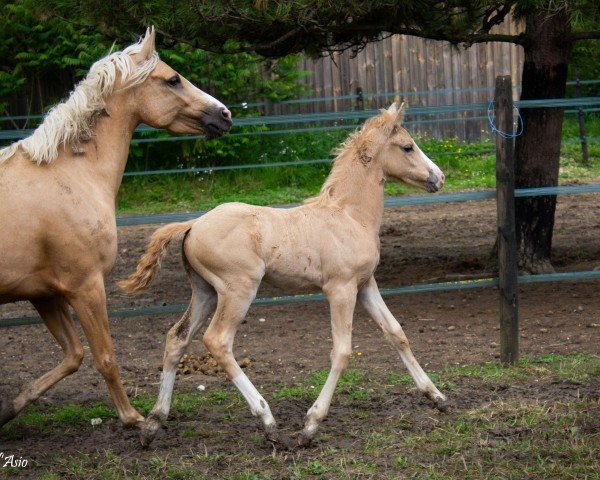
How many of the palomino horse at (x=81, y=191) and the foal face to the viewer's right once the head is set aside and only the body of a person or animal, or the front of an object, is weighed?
2

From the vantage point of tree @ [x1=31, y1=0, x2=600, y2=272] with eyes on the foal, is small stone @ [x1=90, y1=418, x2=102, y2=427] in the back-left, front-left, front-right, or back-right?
front-right

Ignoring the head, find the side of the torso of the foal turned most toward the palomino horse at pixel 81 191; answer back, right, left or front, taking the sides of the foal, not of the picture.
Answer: back

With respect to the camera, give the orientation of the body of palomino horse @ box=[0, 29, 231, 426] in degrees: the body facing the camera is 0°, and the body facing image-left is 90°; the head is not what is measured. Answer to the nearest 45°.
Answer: approximately 270°

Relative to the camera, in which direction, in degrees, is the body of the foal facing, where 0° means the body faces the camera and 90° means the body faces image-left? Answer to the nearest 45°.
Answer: approximately 270°

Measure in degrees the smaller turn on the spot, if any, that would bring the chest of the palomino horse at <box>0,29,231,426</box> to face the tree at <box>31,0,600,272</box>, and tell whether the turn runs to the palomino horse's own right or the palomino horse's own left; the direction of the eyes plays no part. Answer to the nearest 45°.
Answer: approximately 45° to the palomino horse's own left

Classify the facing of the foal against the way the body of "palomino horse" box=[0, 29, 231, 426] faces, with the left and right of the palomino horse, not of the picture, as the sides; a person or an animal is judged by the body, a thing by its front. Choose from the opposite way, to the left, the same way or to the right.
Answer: the same way

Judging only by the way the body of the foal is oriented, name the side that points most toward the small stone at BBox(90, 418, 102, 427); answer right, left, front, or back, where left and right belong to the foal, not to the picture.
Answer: back

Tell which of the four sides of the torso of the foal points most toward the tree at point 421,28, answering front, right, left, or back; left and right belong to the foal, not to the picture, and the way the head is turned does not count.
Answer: left

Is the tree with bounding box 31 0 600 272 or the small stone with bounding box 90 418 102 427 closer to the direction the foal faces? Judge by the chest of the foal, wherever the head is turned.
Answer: the tree
